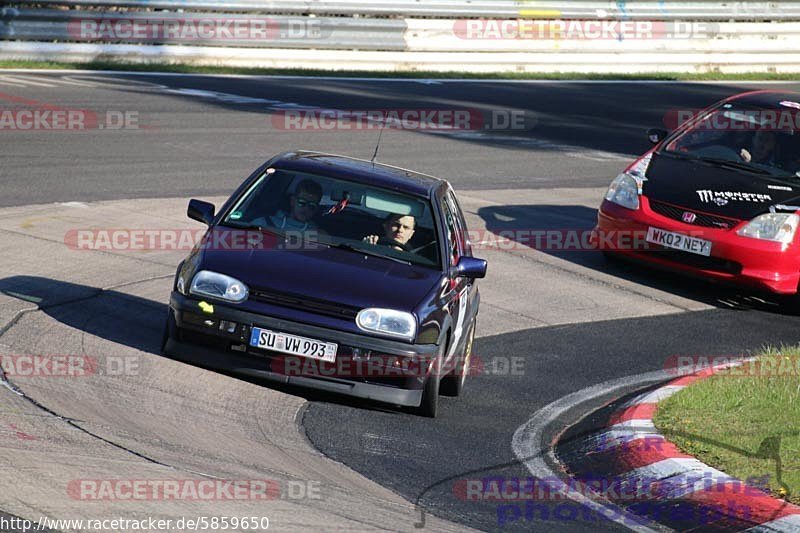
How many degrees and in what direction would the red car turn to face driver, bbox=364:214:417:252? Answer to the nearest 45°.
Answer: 0° — it already faces them

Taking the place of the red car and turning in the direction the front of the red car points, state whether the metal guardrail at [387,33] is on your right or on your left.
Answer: on your right

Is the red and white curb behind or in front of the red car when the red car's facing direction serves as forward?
in front

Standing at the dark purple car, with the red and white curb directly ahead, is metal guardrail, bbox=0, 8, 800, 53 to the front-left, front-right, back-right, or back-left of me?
back-left

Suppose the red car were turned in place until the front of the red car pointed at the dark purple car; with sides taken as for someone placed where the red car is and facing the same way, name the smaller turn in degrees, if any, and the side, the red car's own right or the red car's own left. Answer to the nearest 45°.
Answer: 0° — it already faces it

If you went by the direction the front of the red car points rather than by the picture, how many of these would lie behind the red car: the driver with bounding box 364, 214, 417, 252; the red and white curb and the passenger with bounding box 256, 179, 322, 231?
0

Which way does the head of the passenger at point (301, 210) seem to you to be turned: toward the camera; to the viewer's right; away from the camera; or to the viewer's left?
toward the camera

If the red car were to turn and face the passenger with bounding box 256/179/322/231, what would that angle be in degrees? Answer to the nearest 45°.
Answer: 0° — it already faces them

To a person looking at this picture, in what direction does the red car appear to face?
facing the viewer and to the left of the viewer

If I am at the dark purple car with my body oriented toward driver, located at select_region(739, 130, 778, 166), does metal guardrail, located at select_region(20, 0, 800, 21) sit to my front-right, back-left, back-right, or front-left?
front-left

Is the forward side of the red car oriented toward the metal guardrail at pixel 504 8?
no
